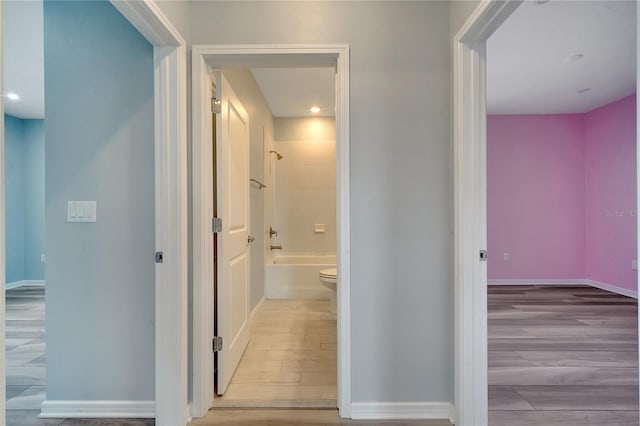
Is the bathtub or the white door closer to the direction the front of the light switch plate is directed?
the white door

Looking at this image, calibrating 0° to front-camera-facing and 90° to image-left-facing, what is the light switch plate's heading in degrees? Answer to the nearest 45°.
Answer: approximately 0°

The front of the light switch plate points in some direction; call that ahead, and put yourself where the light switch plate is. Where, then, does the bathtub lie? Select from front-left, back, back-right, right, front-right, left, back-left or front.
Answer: back-left

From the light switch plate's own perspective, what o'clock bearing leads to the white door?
The white door is roughly at 9 o'clock from the light switch plate.

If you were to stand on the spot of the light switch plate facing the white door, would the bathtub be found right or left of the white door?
left
